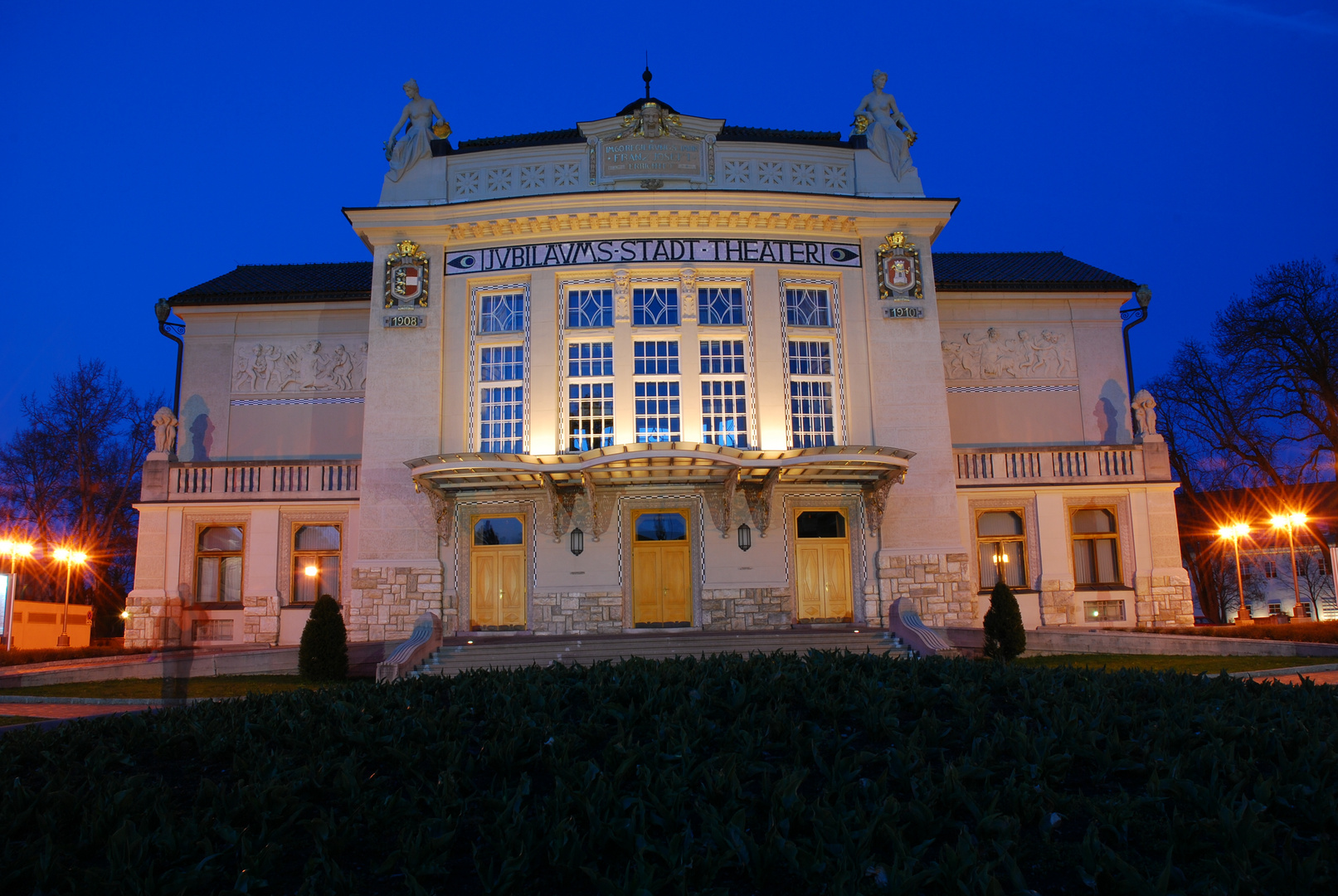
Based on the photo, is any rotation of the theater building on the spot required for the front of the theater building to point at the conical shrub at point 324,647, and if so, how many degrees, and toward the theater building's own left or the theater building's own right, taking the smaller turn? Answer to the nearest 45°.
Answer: approximately 45° to the theater building's own right

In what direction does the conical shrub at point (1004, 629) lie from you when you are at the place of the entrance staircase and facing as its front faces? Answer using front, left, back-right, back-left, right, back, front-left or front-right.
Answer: left

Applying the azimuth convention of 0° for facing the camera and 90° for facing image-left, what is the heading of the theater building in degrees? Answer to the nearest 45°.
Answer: approximately 0°

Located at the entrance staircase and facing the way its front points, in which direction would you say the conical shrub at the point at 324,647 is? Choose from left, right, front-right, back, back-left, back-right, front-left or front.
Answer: right

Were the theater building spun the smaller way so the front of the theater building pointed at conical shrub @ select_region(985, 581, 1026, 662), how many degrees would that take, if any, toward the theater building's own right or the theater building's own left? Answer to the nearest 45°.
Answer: approximately 45° to the theater building's own left

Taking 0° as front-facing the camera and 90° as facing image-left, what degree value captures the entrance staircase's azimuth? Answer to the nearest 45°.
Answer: approximately 0°

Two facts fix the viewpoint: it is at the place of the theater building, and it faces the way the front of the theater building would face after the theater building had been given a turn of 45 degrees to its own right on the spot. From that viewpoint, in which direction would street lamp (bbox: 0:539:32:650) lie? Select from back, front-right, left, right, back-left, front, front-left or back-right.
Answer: front-right

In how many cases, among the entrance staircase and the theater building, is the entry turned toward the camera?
2

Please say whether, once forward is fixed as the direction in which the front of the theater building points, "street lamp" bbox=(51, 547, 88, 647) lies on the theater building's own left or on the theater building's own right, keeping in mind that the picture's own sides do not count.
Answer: on the theater building's own right

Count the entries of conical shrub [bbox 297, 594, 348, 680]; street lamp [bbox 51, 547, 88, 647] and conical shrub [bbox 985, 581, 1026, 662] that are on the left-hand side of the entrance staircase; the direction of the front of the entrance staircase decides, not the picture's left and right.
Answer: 1
